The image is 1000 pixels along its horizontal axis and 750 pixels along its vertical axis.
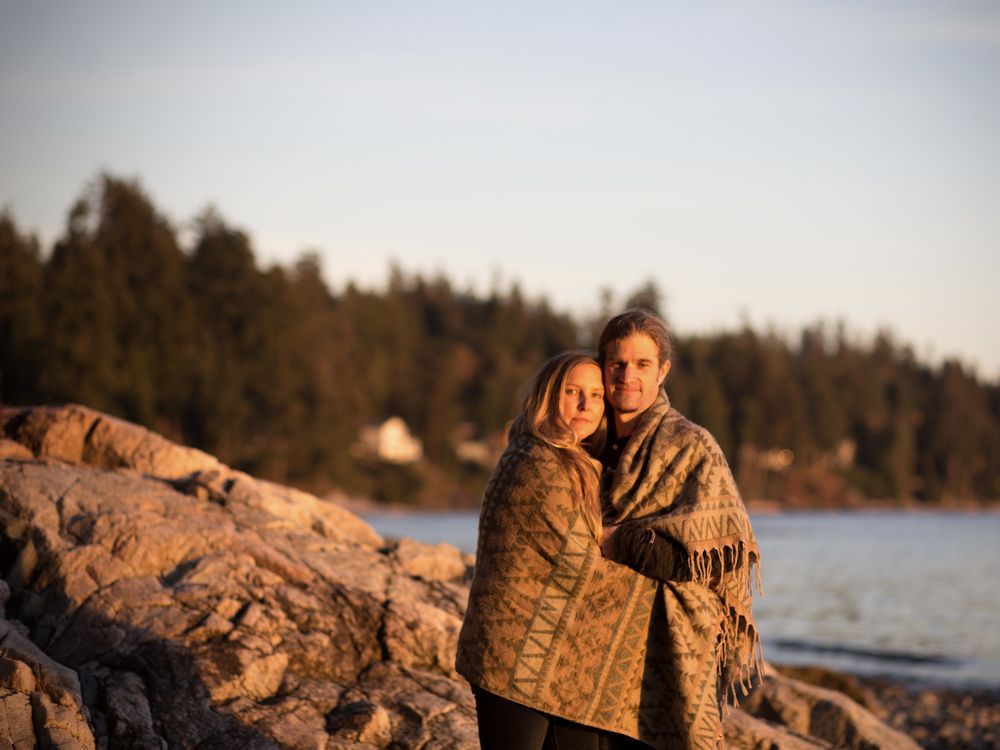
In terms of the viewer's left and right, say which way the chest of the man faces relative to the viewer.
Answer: facing the viewer and to the left of the viewer

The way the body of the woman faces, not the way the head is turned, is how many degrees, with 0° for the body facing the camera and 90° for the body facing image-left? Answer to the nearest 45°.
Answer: approximately 270°

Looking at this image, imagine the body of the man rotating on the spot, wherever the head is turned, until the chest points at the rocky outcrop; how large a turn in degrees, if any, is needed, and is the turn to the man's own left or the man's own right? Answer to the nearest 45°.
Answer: approximately 90° to the man's own right

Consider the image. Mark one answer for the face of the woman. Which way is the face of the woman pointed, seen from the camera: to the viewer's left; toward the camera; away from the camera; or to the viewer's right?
toward the camera

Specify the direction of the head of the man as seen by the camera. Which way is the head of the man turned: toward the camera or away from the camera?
toward the camera
